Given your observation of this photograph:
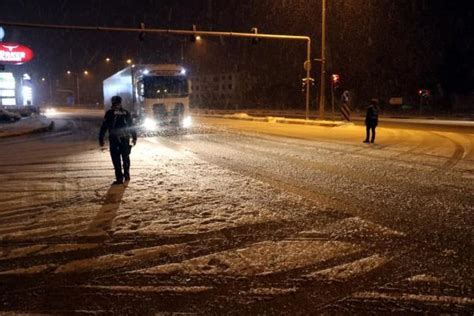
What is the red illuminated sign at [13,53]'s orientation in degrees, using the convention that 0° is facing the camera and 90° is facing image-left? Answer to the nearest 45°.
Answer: approximately 0°

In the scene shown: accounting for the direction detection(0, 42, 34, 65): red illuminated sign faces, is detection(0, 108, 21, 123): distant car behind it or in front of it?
in front

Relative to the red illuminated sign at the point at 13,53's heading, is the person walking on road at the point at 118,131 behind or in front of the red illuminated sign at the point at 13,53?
in front
